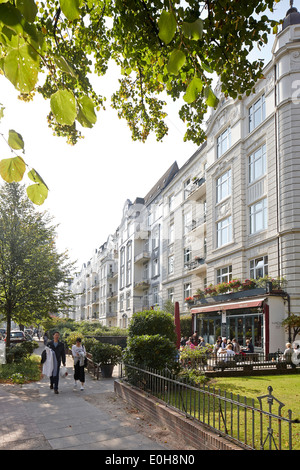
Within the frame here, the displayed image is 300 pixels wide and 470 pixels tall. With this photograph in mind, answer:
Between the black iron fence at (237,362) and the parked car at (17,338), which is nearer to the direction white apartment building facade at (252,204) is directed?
the parked car

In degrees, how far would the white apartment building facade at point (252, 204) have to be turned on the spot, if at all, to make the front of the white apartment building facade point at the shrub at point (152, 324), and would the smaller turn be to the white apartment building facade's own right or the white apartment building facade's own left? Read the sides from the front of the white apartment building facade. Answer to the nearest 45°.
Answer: approximately 45° to the white apartment building facade's own left

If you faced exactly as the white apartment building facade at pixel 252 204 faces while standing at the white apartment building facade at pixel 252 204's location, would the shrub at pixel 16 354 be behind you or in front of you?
in front

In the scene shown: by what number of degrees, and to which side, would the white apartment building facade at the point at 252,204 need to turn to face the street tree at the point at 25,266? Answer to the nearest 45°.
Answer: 0° — it already faces it

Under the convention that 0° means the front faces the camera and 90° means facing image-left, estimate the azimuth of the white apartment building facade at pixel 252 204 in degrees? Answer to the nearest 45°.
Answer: approximately 45°

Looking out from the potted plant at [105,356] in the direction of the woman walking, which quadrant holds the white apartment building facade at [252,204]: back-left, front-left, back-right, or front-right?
back-left

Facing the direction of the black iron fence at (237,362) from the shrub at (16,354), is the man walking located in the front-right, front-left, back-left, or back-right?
front-right

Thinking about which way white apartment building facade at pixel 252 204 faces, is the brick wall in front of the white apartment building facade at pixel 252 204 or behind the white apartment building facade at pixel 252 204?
in front
